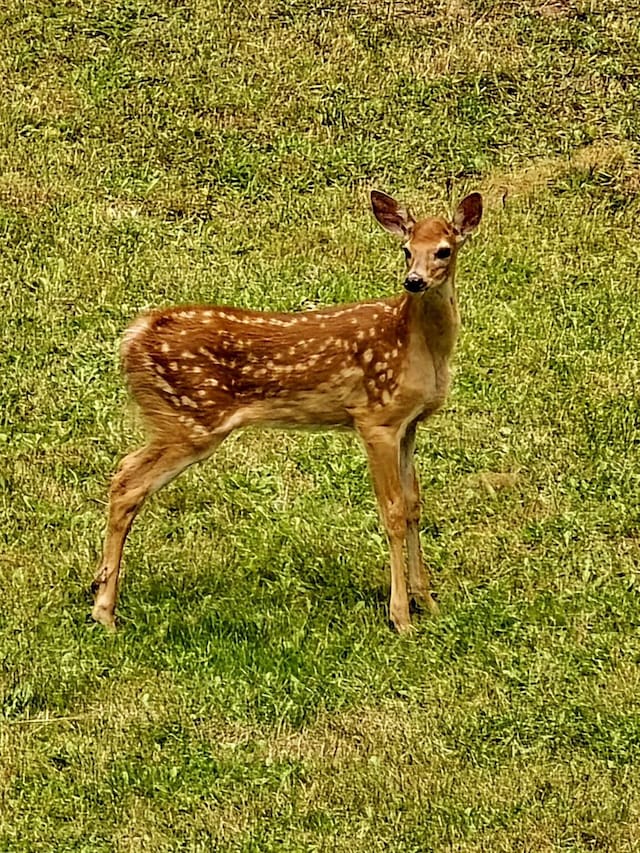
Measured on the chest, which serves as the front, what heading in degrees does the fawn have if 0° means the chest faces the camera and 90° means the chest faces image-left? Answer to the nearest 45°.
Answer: approximately 270°
